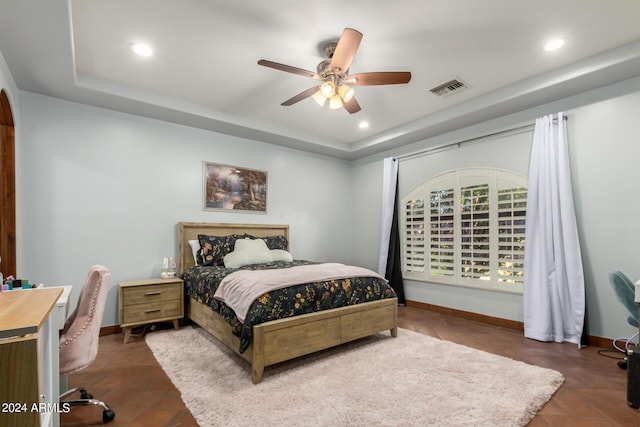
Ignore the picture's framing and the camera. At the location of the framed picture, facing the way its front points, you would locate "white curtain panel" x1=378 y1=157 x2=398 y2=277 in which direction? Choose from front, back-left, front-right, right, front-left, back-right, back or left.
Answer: front-left

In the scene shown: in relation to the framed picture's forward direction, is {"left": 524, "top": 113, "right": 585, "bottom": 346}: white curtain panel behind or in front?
in front

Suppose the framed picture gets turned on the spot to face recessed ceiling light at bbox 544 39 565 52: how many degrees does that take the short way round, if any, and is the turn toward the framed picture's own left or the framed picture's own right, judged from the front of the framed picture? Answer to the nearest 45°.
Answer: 0° — it already faces it

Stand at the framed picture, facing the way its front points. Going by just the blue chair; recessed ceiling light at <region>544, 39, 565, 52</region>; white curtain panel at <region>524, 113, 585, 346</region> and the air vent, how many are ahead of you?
4

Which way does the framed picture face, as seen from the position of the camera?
facing the viewer and to the right of the viewer

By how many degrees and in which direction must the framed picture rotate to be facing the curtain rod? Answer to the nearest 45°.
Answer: approximately 45° to its left

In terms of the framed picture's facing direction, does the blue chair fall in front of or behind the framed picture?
in front
